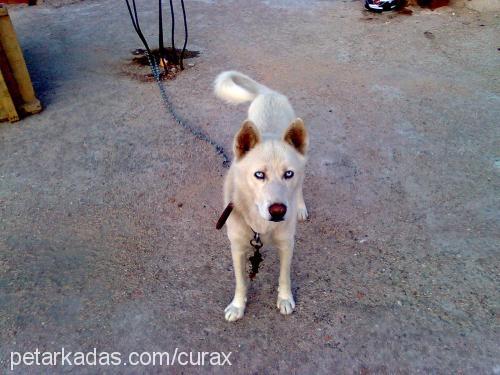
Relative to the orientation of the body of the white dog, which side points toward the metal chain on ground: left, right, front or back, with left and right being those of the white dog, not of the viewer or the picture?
back

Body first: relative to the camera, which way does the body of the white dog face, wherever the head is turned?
toward the camera

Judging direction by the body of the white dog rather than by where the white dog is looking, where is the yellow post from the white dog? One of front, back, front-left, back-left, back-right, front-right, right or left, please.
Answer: back-right
